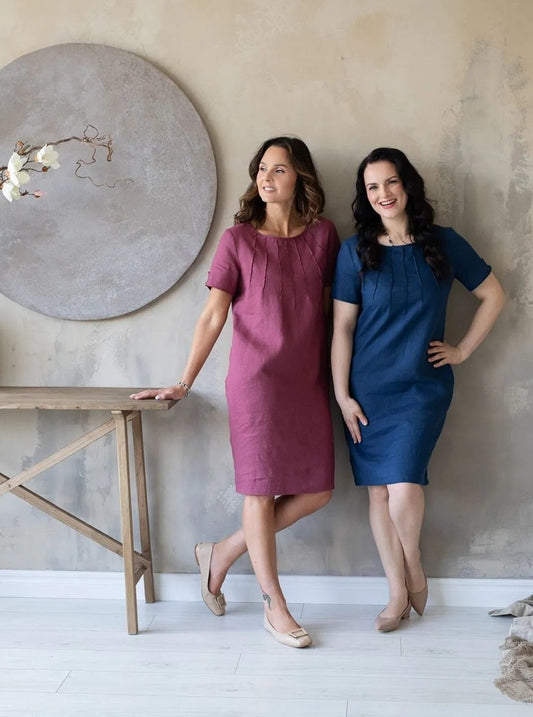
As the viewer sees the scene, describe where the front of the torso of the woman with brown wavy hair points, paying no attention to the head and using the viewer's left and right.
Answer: facing the viewer

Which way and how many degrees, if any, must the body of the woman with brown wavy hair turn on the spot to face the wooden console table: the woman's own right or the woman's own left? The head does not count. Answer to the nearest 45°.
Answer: approximately 90° to the woman's own right
